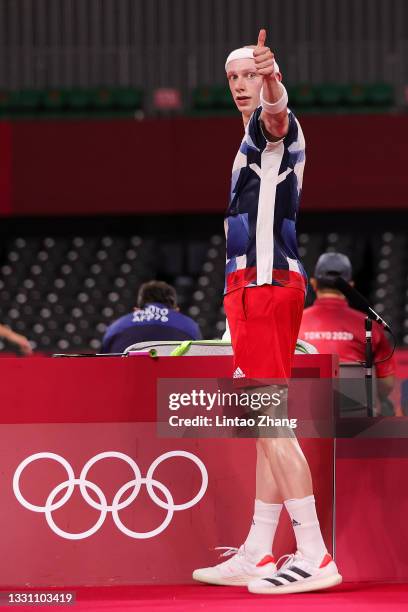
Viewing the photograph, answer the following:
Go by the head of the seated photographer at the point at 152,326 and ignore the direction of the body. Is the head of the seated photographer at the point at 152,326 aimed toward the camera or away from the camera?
away from the camera

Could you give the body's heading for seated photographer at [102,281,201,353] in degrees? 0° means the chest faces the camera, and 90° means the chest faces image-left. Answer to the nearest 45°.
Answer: approximately 180°

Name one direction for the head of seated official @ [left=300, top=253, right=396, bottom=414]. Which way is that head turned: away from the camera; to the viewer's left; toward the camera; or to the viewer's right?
away from the camera

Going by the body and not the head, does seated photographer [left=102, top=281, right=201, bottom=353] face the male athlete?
no

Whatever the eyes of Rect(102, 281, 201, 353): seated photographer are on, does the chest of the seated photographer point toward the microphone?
no

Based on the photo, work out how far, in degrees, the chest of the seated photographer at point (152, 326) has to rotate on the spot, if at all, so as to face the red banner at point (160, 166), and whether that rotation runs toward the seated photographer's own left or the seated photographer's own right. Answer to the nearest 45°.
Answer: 0° — they already face it

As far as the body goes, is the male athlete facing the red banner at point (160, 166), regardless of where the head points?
no
